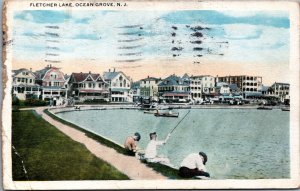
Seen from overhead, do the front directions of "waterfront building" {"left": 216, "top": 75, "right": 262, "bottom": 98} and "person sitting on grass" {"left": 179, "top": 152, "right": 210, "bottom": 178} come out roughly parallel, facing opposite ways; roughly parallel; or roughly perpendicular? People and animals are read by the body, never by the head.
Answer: roughly perpendicular

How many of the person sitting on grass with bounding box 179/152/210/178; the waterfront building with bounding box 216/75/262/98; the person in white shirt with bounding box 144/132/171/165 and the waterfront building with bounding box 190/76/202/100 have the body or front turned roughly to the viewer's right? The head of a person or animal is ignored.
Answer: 2

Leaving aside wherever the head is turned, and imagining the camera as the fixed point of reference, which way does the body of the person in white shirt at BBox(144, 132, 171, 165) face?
to the viewer's right

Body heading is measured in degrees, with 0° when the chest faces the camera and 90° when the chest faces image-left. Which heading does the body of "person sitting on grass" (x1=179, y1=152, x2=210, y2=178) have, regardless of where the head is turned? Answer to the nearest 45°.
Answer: approximately 270°
